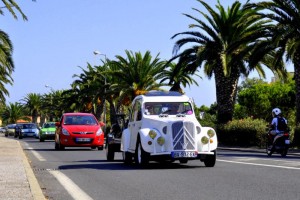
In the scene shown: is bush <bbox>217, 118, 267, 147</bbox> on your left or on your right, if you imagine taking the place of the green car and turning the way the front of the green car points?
on your left

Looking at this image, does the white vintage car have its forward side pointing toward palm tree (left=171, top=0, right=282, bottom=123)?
no

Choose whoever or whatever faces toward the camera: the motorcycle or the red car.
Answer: the red car

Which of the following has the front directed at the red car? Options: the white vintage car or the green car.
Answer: the green car

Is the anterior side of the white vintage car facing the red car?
no

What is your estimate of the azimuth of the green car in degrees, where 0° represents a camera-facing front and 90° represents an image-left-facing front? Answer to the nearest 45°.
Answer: approximately 0°

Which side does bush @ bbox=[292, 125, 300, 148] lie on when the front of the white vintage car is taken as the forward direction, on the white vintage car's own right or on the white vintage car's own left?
on the white vintage car's own left

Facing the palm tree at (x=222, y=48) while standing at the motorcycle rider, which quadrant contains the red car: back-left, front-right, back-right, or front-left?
front-left

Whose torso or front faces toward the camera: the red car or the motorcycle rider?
the red car

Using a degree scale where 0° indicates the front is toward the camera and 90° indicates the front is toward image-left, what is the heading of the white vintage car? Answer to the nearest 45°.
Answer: approximately 315°

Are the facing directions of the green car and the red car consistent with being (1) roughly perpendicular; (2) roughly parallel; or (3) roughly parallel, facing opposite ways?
roughly parallel

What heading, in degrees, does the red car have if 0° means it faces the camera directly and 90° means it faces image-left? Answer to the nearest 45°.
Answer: approximately 0°

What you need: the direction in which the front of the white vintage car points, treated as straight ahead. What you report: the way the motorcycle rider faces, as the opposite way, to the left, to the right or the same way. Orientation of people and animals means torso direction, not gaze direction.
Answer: the opposite way

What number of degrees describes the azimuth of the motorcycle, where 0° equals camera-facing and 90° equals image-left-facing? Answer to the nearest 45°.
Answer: approximately 135°

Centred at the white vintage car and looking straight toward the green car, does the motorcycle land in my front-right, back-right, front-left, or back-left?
front-right

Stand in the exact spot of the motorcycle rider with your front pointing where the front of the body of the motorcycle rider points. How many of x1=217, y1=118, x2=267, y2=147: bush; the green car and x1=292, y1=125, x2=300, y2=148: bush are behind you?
0

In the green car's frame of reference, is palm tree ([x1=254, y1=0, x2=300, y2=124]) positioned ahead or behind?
ahead

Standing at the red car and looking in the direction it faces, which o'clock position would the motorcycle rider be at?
The motorcycle rider is roughly at 10 o'clock from the red car.

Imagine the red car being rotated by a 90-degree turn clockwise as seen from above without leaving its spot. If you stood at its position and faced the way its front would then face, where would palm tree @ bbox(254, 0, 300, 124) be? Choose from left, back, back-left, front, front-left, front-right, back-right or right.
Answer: back
